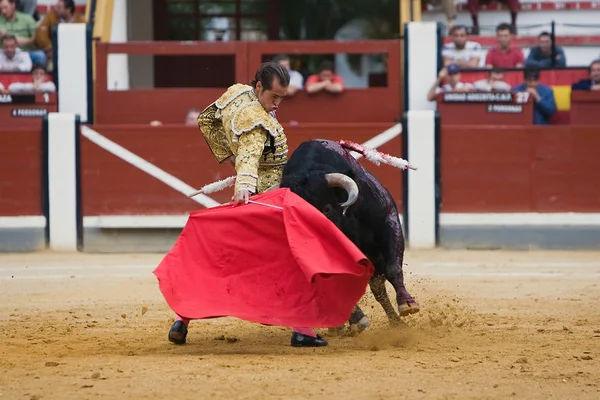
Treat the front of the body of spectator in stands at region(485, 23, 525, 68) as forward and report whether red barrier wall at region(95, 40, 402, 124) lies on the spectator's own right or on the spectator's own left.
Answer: on the spectator's own right

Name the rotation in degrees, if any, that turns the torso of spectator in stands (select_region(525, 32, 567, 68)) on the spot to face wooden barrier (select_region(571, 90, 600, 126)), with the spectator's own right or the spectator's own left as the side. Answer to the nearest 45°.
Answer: approximately 45° to the spectator's own left

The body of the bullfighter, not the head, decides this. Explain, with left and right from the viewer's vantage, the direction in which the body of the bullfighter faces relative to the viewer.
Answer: facing the viewer and to the right of the viewer

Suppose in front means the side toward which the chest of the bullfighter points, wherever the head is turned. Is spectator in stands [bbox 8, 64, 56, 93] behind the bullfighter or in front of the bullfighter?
behind

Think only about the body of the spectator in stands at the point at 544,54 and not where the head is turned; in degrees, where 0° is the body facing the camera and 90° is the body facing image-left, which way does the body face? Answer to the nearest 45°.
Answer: approximately 0°

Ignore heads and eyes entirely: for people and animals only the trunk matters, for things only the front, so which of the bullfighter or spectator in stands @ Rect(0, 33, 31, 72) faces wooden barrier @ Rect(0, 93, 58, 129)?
the spectator in stands

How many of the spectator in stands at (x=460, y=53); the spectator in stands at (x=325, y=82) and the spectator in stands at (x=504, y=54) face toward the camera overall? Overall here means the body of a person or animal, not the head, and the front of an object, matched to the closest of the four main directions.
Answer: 3

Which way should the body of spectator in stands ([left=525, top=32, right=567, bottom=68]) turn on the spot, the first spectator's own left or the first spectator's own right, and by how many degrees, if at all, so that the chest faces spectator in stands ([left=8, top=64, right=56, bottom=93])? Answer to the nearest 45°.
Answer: approximately 90° to the first spectator's own right

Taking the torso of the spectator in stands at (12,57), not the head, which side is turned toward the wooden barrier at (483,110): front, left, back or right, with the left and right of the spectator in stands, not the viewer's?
left

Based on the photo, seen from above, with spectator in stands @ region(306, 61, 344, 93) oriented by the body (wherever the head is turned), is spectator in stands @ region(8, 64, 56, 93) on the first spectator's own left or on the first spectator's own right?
on the first spectator's own right

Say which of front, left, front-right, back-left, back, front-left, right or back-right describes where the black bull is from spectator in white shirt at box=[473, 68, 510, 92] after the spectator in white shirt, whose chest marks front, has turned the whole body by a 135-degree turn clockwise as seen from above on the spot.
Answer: back-left

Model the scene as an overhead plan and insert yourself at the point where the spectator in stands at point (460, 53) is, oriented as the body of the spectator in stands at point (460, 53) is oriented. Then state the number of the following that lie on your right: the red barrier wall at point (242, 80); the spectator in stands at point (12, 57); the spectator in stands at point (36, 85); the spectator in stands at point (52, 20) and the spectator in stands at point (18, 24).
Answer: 5

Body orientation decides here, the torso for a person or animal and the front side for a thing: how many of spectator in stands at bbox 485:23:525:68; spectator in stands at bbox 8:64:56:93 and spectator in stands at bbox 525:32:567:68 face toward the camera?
3

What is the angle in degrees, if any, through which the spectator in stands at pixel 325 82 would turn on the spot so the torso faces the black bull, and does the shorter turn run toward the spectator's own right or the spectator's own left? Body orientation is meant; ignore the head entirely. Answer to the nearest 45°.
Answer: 0° — they already face it
